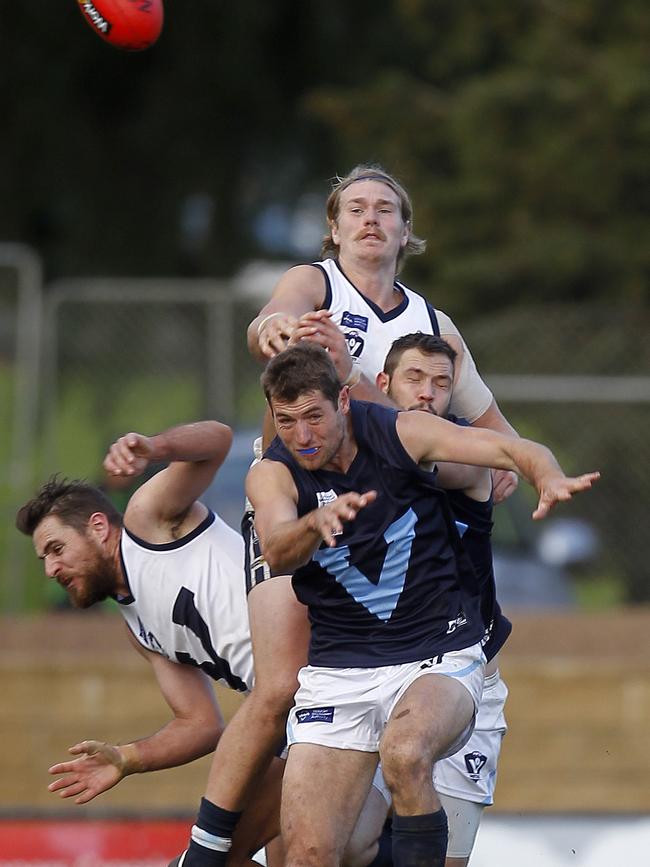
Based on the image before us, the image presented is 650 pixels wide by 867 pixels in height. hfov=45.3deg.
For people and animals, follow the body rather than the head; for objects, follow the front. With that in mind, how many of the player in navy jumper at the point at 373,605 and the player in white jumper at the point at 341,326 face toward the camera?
2

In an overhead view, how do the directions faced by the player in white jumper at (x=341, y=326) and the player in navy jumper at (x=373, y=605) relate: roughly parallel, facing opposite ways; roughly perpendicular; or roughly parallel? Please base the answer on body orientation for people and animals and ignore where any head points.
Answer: roughly parallel

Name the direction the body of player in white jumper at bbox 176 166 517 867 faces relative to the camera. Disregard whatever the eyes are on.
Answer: toward the camera

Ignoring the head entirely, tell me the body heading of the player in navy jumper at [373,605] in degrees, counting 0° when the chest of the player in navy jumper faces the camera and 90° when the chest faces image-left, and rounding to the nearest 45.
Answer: approximately 0°

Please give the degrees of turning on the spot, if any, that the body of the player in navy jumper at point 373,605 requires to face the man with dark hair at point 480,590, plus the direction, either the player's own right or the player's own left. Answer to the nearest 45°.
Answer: approximately 135° to the player's own left

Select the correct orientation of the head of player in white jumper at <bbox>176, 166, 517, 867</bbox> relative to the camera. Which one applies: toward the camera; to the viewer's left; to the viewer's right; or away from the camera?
toward the camera
